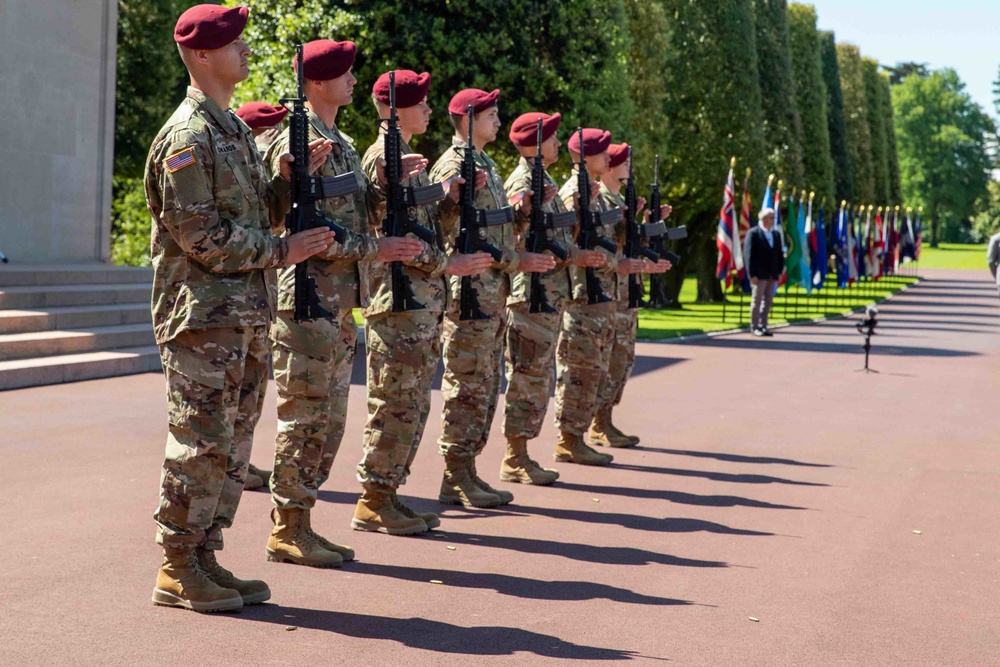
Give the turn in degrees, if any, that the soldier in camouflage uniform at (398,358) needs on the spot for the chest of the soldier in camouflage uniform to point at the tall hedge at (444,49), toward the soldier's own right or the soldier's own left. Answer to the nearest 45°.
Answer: approximately 90° to the soldier's own left

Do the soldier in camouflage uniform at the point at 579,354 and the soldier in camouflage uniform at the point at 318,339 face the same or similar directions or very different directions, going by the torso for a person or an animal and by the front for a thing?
same or similar directions

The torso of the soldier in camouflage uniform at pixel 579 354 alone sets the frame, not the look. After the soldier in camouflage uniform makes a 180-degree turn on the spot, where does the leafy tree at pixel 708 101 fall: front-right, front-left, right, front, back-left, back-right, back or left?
right

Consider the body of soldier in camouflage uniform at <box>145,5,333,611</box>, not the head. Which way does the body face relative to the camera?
to the viewer's right

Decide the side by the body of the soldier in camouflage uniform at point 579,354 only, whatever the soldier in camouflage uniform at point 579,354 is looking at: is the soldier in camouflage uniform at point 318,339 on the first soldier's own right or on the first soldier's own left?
on the first soldier's own right

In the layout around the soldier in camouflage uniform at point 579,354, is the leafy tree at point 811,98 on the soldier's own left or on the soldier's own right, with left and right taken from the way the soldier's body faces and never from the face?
on the soldier's own left

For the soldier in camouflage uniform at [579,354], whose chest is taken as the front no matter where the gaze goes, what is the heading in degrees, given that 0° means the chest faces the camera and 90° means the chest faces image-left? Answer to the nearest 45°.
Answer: approximately 270°

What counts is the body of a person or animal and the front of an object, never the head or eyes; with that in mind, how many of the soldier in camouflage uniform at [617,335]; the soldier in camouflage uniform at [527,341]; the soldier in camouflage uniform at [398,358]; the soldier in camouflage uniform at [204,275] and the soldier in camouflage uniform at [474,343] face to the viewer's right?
5

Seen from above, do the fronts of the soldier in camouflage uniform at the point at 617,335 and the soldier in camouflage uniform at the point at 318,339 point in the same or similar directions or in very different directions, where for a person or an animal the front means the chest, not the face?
same or similar directions

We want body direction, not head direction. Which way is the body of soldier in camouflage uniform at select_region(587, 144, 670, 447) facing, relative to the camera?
to the viewer's right

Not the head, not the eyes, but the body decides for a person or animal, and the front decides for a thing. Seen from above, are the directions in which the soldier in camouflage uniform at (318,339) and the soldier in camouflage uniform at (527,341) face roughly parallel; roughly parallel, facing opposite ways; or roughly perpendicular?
roughly parallel

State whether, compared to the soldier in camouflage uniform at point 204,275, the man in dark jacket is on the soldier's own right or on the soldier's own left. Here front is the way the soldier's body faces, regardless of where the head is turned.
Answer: on the soldier's own left

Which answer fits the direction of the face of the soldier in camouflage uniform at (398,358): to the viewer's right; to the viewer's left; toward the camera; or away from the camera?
to the viewer's right

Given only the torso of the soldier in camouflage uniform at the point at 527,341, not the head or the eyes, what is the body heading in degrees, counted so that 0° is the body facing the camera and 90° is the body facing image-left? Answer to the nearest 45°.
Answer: approximately 270°

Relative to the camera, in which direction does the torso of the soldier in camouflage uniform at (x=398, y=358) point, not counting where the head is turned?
to the viewer's right

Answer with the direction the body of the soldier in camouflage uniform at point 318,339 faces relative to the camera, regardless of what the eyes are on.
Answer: to the viewer's right

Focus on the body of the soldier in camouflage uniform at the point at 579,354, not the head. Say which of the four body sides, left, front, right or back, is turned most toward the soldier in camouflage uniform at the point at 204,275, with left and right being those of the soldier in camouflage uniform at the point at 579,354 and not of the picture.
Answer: right

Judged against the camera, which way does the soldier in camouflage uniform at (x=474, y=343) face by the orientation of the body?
to the viewer's right
